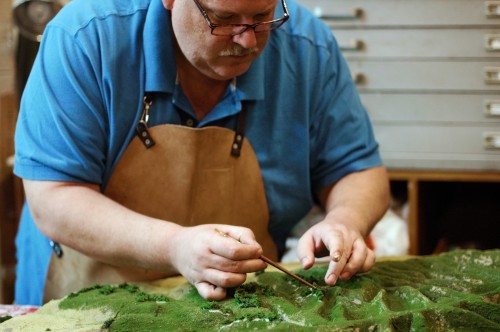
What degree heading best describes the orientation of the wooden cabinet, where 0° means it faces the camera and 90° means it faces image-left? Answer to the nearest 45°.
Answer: approximately 0°

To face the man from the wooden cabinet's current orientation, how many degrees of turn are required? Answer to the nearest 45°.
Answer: approximately 45° to its right

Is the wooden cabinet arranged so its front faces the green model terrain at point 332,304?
yes

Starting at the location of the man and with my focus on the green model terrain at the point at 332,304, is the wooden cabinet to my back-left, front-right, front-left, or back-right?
back-left
